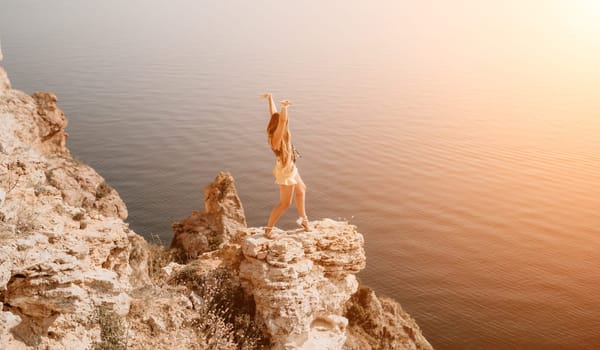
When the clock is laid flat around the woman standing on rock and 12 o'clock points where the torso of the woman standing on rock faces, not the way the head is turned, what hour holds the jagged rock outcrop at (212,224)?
The jagged rock outcrop is roughly at 10 o'clock from the woman standing on rock.

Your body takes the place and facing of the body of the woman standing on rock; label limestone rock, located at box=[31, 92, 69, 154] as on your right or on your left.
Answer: on your left

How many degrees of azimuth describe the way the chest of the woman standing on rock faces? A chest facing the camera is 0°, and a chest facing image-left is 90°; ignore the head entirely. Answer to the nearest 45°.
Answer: approximately 225°

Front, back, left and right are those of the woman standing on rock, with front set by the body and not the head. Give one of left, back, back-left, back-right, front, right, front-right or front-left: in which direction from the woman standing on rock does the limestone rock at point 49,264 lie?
back
